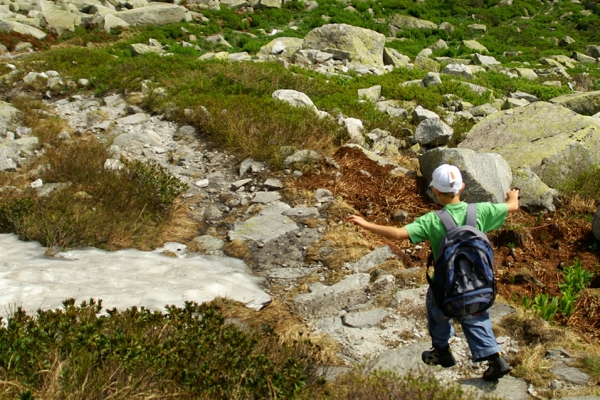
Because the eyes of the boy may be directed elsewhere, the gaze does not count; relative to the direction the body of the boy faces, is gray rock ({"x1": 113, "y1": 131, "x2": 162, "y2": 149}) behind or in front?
in front

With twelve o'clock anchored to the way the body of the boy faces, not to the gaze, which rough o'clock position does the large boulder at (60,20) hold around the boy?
The large boulder is roughly at 12 o'clock from the boy.

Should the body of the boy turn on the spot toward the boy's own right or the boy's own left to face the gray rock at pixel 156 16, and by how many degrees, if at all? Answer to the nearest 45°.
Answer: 0° — they already face it

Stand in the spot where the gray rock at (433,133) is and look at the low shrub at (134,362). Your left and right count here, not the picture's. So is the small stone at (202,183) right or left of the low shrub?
right

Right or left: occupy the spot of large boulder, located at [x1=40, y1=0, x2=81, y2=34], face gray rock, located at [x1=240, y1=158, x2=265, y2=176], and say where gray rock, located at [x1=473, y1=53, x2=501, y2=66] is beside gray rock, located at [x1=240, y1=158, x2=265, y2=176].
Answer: left

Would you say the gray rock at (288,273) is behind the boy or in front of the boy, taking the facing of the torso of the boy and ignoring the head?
in front

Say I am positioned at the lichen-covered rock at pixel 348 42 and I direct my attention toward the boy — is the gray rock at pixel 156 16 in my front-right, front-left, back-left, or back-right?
back-right

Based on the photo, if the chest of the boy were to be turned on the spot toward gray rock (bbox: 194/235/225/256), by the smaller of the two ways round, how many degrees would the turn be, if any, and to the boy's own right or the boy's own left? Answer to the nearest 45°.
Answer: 0° — they already face it

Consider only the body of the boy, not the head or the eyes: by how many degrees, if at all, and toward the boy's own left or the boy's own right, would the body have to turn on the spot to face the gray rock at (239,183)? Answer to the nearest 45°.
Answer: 0° — they already face it

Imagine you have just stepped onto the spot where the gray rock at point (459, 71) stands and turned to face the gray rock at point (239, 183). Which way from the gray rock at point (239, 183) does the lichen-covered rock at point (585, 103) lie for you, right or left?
left

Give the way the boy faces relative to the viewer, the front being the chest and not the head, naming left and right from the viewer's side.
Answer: facing away from the viewer and to the left of the viewer
